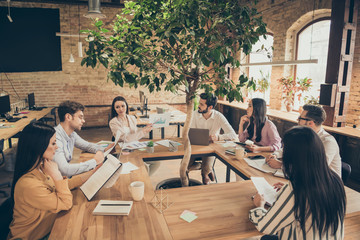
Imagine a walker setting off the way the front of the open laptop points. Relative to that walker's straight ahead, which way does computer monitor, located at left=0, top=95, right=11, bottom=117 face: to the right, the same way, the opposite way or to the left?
to the right

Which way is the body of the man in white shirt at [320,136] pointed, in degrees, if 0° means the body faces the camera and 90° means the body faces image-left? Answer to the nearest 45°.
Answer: approximately 90°

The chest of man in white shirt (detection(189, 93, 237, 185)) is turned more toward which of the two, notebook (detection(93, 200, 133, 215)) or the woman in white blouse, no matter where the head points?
the notebook

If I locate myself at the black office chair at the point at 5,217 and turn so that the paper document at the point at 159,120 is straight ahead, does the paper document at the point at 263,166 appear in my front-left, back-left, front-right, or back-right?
front-right

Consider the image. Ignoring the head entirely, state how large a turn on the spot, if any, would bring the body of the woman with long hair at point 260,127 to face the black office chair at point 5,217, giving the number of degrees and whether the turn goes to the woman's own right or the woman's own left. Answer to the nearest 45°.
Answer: approximately 45° to the woman's own left

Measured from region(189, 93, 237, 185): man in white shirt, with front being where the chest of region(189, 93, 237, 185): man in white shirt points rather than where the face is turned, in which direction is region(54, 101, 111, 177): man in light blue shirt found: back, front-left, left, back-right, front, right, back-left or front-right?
front-right

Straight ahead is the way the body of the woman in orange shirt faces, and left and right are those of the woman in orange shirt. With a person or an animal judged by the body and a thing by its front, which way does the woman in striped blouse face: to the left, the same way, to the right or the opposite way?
to the left

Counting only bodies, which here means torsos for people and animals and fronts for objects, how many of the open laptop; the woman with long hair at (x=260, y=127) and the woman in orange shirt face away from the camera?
1

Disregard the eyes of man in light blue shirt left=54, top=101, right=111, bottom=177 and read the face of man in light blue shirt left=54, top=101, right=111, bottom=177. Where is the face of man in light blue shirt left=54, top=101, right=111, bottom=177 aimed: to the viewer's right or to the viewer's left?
to the viewer's right

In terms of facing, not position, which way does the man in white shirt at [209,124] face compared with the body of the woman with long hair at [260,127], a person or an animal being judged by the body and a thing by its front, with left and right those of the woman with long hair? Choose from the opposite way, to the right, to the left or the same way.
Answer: to the left

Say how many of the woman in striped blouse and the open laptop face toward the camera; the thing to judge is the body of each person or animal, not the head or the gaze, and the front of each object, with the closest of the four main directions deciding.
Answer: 0

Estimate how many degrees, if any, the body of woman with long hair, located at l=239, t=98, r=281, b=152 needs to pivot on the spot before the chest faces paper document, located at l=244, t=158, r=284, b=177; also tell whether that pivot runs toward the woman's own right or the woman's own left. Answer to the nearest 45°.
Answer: approximately 90° to the woman's own left

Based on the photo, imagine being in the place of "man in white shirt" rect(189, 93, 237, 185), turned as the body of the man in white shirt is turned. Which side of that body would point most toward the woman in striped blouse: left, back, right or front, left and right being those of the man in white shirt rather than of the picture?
front

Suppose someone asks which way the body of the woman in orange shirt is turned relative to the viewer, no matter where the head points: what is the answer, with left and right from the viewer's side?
facing to the right of the viewer

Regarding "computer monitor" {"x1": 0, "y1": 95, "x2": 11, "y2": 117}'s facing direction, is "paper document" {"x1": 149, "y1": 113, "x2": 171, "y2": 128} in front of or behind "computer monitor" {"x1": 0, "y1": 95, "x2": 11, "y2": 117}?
in front
